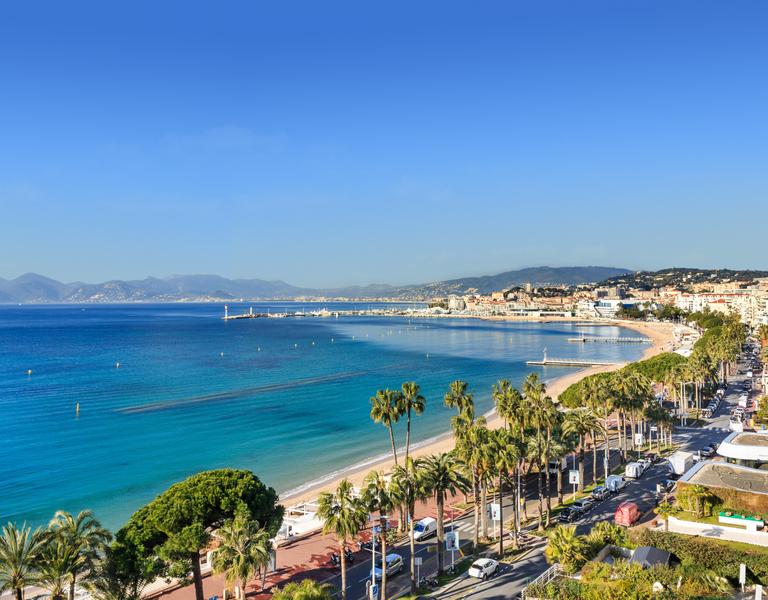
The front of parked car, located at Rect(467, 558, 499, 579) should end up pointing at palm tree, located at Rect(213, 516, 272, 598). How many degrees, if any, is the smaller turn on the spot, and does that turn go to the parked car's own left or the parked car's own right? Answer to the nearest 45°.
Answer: approximately 180°

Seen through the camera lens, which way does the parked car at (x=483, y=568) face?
facing away from the viewer and to the right of the viewer
